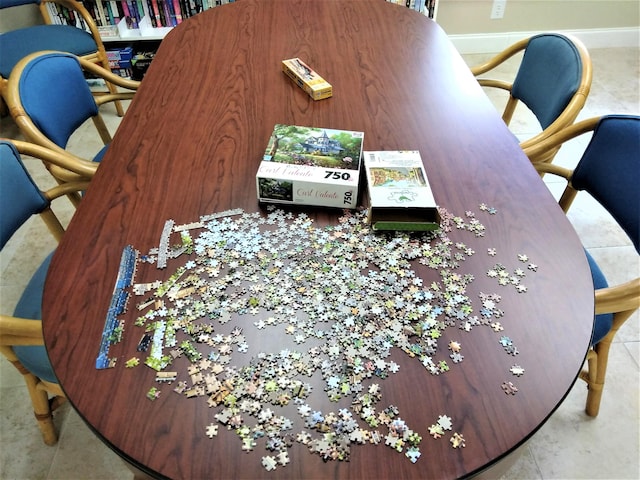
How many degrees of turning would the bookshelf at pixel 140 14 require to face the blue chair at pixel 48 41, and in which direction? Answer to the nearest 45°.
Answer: approximately 45° to its right

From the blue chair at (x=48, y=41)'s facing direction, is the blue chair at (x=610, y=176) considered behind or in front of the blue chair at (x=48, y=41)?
in front

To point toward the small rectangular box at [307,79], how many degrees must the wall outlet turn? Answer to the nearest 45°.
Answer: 0° — it already faces it

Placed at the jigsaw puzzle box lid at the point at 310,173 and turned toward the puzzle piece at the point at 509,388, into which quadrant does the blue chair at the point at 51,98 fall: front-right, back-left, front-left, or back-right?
back-right

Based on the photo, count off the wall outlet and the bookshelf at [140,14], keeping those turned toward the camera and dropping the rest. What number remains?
2

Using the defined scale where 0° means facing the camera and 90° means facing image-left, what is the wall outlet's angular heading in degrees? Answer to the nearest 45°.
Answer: approximately 0°

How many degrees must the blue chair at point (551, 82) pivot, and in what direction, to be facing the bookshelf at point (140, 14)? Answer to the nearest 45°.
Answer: approximately 45° to its right

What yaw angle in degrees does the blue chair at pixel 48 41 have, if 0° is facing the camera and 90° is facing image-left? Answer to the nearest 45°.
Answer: approximately 315°

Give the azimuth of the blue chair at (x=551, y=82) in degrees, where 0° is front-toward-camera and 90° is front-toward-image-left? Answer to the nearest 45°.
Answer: approximately 45°

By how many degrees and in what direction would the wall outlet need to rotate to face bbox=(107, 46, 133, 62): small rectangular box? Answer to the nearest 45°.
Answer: approximately 45° to its right

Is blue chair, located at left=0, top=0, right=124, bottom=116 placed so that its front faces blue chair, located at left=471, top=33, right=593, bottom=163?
yes

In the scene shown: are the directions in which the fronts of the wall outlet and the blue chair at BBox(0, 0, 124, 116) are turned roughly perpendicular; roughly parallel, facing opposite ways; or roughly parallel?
roughly perpendicular
